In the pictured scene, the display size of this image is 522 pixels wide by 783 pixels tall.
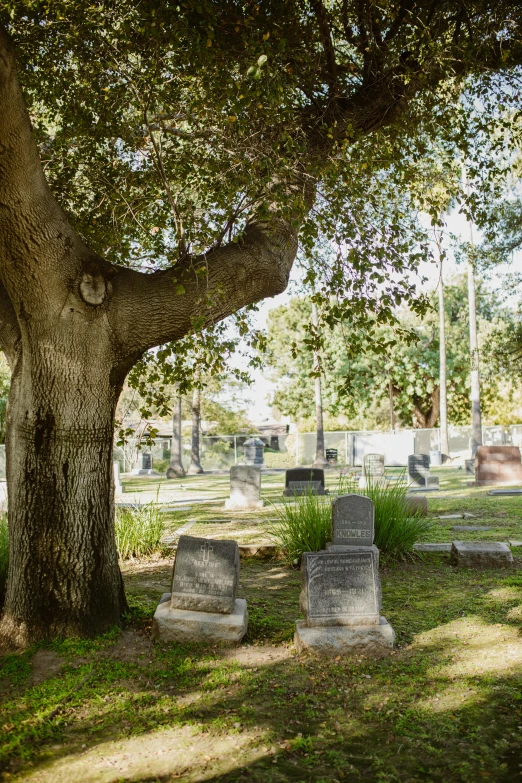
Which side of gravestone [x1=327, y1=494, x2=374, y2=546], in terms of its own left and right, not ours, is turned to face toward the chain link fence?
back

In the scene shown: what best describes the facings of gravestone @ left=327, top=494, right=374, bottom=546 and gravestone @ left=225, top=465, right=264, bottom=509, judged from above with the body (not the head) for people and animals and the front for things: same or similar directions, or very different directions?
same or similar directions

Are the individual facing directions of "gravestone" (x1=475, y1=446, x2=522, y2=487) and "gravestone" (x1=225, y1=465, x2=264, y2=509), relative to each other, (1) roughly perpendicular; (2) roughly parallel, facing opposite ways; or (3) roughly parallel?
roughly parallel

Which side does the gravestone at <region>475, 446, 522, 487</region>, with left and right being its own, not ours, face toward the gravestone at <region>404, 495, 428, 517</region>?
front

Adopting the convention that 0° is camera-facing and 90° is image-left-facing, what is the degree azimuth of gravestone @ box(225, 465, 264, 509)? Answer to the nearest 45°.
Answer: approximately 0°

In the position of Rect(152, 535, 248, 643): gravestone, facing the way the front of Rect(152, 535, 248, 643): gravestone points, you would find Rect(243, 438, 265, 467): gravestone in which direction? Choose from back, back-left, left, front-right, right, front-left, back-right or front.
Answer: back

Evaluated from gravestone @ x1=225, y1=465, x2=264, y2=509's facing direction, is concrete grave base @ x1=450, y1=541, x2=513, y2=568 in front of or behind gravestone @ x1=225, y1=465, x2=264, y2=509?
in front

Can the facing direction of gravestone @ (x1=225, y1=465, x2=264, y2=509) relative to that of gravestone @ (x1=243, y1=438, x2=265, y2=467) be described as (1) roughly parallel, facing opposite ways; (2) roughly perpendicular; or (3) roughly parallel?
roughly parallel

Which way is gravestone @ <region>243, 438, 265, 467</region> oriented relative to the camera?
toward the camera

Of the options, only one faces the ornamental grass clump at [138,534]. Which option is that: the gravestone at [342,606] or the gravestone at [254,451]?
the gravestone at [254,451]

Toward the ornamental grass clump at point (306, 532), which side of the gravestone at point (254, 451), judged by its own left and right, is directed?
front

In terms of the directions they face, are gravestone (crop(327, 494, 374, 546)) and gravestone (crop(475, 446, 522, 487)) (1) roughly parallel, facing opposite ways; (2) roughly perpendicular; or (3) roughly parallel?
roughly parallel

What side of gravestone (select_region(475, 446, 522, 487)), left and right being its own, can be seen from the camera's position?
front

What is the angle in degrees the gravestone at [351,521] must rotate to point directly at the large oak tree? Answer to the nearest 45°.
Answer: approximately 45° to its right

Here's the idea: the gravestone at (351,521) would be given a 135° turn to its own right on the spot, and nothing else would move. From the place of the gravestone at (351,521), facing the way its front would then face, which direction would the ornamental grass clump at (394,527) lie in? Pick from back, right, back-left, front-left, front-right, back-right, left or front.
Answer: right

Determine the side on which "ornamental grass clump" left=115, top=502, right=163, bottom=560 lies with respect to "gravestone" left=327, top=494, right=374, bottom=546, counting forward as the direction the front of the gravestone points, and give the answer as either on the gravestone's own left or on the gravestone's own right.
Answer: on the gravestone's own right
